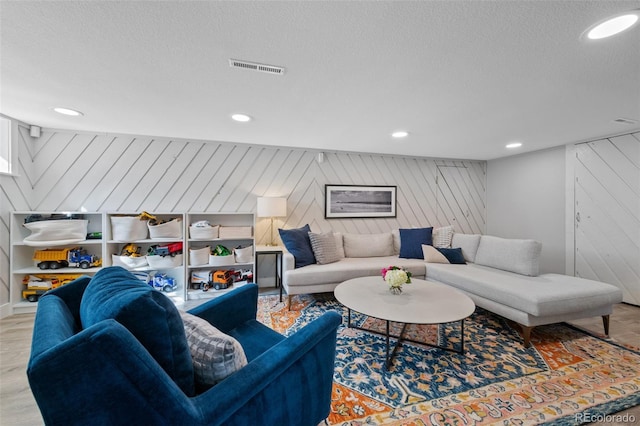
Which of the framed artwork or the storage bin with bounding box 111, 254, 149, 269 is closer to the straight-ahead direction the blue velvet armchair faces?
the framed artwork

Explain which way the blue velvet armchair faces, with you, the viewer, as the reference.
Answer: facing away from the viewer and to the right of the viewer

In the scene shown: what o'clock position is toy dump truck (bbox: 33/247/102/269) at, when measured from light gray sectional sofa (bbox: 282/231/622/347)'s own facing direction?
The toy dump truck is roughly at 2 o'clock from the light gray sectional sofa.

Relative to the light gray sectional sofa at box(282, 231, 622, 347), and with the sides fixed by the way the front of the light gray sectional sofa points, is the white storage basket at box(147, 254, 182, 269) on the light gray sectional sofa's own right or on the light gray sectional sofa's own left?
on the light gray sectional sofa's own right

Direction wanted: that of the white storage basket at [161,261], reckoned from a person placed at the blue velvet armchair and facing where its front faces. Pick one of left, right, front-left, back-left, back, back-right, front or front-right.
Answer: front-left

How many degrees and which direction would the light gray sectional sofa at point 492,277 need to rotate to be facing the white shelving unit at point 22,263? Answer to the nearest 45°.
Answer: approximately 45° to its right

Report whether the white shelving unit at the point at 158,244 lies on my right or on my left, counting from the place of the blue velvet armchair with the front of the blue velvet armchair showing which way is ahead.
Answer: on my left

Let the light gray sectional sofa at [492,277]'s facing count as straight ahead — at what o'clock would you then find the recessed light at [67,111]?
The recessed light is roughly at 2 o'clock from the light gray sectional sofa.

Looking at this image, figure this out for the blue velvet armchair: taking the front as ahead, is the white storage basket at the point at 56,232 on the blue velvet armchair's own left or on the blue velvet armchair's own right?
on the blue velvet armchair's own left

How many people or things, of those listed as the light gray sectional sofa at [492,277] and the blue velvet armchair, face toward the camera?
1

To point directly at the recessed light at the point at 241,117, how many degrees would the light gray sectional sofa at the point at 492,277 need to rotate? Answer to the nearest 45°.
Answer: approximately 45° to its right

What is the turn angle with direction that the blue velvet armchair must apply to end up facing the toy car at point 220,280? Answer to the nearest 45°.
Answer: approximately 45° to its left

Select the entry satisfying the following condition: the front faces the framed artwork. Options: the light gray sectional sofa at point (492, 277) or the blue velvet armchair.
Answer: the blue velvet armchair

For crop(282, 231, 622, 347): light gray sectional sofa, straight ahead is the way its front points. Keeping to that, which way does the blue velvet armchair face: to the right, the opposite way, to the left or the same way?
the opposite way
